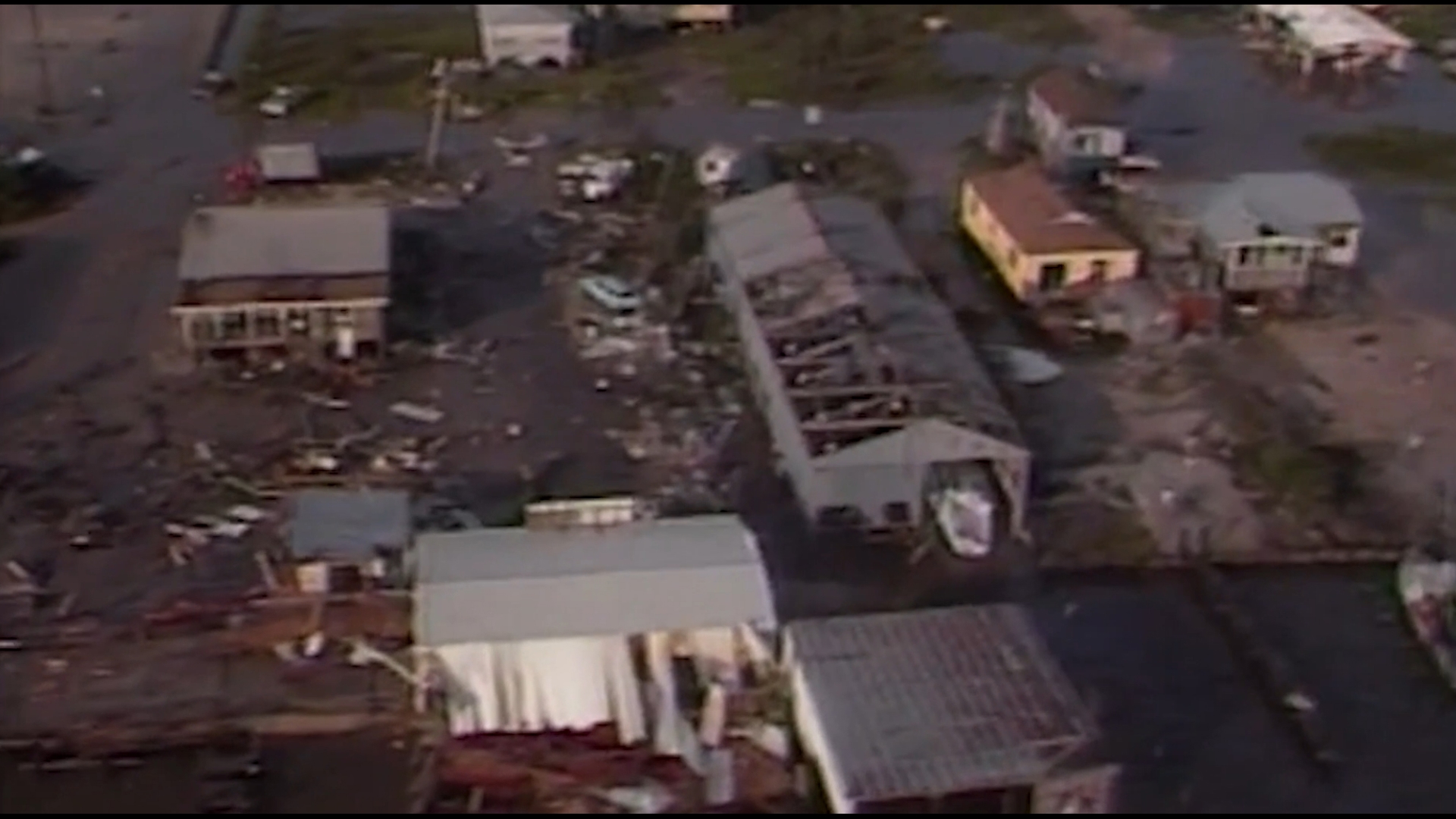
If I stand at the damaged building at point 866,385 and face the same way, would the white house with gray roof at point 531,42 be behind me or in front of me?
behind

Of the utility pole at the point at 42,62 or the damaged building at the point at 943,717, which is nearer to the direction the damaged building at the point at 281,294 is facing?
the damaged building

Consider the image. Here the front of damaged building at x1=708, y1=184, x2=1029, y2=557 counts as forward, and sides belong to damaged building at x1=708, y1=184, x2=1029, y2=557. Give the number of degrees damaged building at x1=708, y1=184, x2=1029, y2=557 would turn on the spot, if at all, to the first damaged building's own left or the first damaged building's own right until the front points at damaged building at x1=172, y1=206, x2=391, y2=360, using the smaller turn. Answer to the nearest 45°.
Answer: approximately 90° to the first damaged building's own right

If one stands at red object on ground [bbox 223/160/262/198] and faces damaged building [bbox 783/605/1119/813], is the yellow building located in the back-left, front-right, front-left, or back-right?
front-left

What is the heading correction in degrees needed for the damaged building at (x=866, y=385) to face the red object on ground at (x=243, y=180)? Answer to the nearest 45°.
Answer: approximately 135° to its right

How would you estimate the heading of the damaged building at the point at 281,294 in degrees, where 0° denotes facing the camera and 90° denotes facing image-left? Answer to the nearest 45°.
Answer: approximately 0°

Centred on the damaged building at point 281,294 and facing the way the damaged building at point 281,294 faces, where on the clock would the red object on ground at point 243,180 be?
The red object on ground is roughly at 6 o'clock from the damaged building.

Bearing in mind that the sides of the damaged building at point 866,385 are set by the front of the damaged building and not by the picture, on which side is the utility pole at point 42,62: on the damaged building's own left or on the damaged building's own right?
on the damaged building's own right

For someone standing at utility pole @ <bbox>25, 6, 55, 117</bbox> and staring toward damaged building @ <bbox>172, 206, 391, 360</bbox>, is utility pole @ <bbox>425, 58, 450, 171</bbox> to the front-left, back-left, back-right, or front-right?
front-left

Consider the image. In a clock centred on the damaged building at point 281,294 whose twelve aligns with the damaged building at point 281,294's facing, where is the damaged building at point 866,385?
the damaged building at point 866,385 is roughly at 10 o'clock from the damaged building at point 281,294.

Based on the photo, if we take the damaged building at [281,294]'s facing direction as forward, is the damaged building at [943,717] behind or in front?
in front

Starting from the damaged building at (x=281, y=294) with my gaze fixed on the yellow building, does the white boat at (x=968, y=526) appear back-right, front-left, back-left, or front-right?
front-right

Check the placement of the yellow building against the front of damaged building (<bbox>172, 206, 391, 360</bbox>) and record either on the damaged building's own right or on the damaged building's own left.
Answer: on the damaged building's own left

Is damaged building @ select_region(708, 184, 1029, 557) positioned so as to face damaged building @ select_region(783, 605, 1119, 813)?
yes

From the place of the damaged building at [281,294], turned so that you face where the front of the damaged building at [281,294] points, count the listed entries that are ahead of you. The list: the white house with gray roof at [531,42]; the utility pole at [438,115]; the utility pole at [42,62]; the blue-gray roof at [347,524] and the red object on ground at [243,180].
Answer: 1

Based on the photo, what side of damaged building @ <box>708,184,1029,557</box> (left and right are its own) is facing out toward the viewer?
front

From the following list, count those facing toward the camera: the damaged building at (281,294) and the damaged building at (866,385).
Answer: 2

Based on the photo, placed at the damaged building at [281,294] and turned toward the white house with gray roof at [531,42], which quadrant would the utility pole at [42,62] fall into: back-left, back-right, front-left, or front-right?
front-left

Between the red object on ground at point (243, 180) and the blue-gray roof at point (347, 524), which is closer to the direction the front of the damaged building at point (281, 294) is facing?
the blue-gray roof

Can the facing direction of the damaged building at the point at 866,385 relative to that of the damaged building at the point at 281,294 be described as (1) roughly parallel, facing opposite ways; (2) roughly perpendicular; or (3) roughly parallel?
roughly parallel
